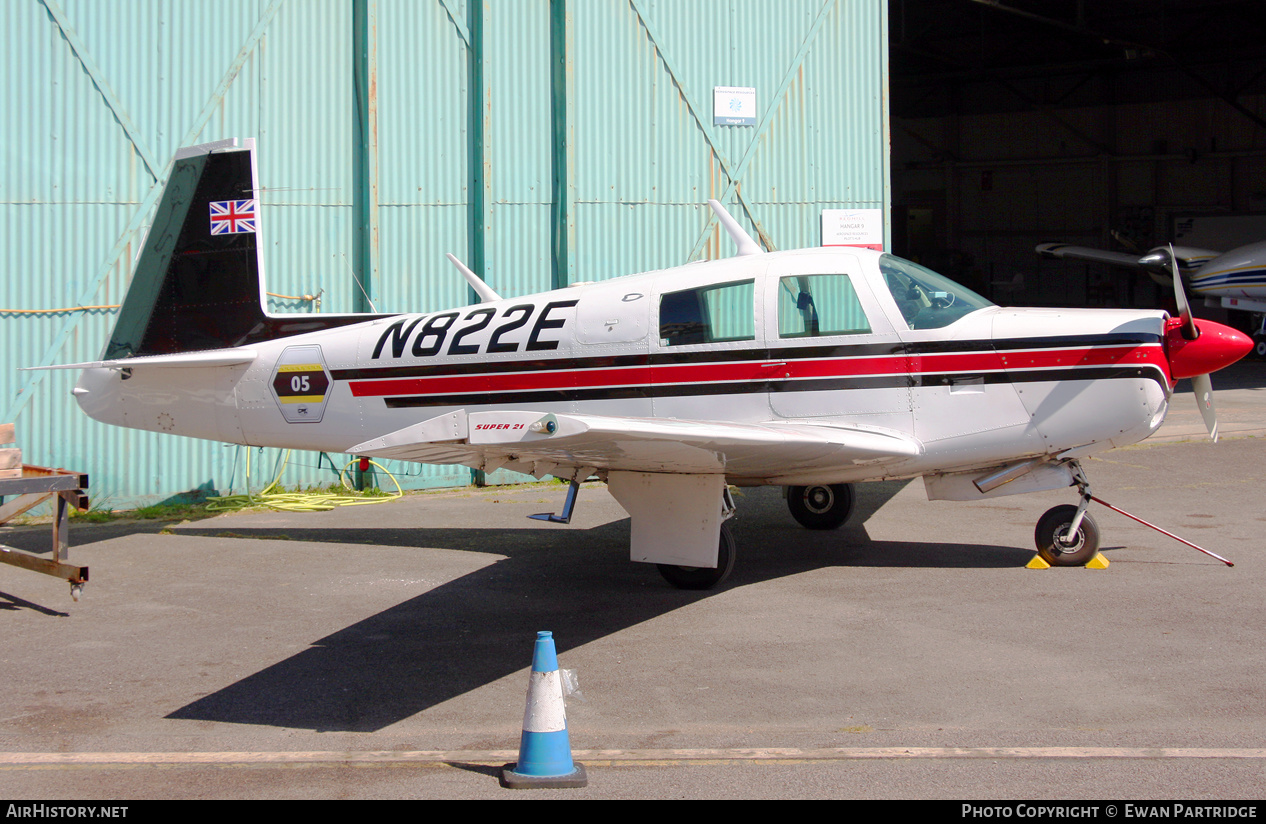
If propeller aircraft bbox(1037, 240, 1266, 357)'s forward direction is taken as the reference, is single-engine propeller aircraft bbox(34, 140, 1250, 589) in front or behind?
in front

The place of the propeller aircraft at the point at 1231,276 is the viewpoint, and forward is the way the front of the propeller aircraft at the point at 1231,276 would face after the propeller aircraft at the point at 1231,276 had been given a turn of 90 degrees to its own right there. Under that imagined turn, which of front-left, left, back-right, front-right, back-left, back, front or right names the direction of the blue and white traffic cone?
back-left

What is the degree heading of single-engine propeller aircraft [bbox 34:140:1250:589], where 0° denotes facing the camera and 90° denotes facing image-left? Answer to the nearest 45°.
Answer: approximately 270°

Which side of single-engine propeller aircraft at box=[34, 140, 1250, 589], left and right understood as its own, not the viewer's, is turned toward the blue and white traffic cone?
right

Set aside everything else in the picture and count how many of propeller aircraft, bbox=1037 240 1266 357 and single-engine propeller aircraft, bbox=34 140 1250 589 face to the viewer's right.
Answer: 1

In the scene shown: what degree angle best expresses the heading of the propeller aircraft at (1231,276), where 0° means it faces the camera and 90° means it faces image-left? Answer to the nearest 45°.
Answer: approximately 45°
